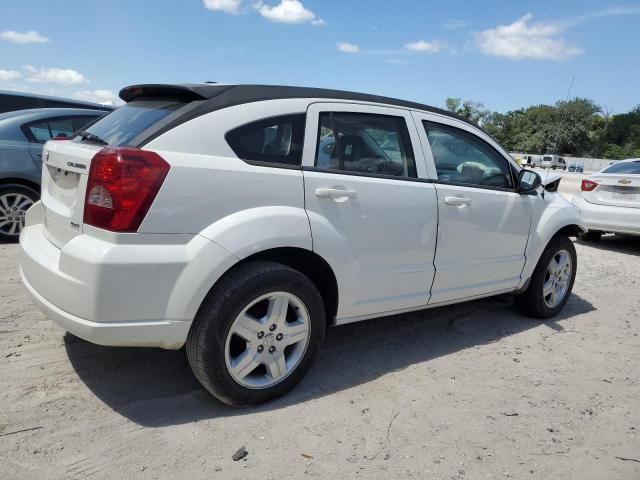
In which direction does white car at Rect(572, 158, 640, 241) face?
away from the camera

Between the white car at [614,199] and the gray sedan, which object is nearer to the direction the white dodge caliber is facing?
the white car

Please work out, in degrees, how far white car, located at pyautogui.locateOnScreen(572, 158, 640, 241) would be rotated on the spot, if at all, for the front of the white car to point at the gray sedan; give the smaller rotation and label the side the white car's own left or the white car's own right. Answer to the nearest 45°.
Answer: approximately 135° to the white car's own left

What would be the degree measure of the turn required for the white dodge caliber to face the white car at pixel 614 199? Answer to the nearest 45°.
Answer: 0° — it already faces it

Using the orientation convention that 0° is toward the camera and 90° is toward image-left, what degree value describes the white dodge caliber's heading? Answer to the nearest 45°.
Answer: approximately 225°

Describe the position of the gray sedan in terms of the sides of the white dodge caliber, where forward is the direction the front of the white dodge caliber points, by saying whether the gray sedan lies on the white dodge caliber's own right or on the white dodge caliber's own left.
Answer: on the white dodge caliber's own left

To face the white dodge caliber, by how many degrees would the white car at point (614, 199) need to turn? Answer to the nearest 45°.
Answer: approximately 180°
